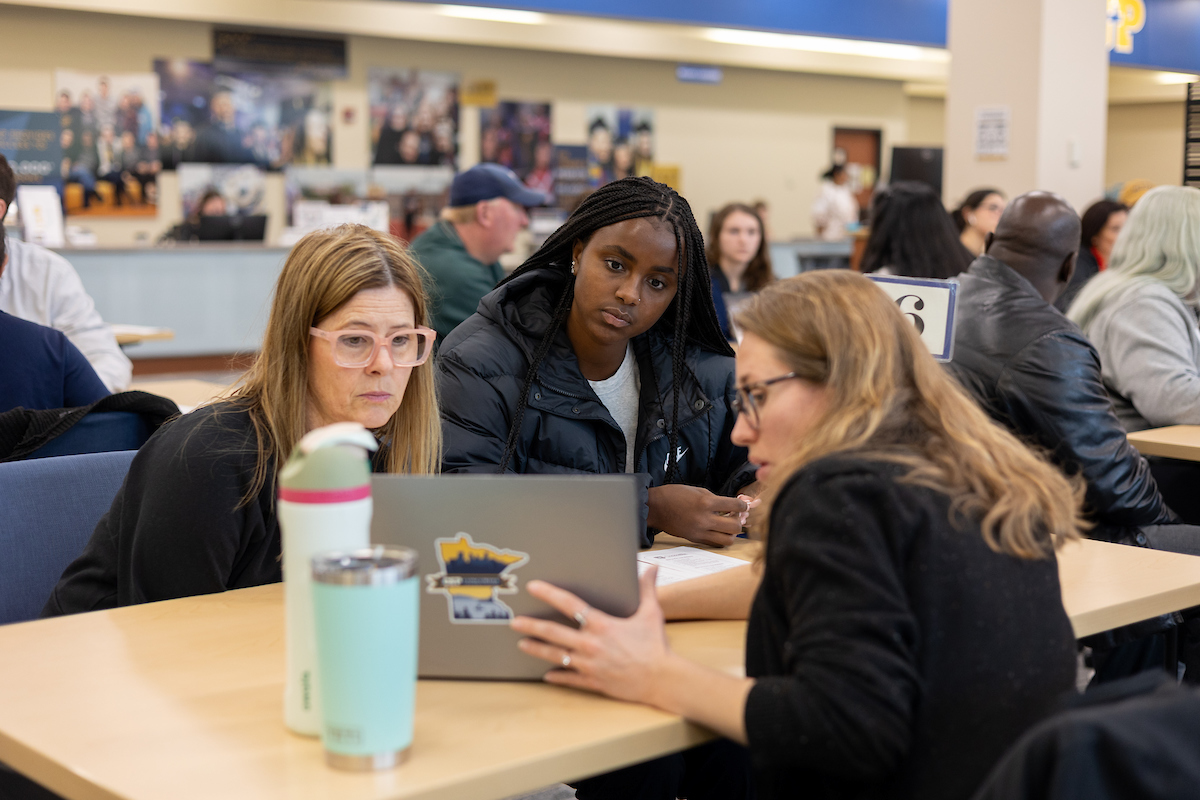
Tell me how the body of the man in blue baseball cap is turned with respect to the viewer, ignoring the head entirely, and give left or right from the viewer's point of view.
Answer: facing to the right of the viewer

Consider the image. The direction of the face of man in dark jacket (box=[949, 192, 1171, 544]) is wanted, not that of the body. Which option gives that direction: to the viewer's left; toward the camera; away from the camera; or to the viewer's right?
away from the camera

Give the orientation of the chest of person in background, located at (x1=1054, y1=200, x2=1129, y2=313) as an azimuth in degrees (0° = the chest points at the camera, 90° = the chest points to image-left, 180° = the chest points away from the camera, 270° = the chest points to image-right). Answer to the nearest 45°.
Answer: approximately 315°

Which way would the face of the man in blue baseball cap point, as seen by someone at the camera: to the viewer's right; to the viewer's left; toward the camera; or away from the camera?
to the viewer's right

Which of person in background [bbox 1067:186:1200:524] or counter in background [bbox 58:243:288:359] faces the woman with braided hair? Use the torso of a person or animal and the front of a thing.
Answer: the counter in background

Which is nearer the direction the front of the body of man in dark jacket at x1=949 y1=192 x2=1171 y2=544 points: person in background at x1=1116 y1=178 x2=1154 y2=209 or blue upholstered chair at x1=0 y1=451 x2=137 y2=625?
the person in background

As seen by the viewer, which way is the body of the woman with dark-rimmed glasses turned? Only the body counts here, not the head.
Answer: to the viewer's left

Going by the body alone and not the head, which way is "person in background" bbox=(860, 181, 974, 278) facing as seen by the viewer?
away from the camera

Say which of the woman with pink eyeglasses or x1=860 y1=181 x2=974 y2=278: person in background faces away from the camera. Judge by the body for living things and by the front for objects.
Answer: the person in background

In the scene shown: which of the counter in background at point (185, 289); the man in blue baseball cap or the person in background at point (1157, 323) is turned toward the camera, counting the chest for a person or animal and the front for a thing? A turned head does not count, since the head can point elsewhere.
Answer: the counter in background
